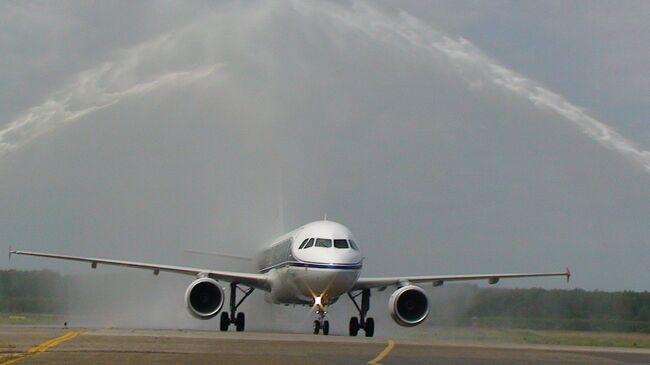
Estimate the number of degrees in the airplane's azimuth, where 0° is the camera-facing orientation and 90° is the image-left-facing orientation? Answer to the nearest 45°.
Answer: approximately 0°
